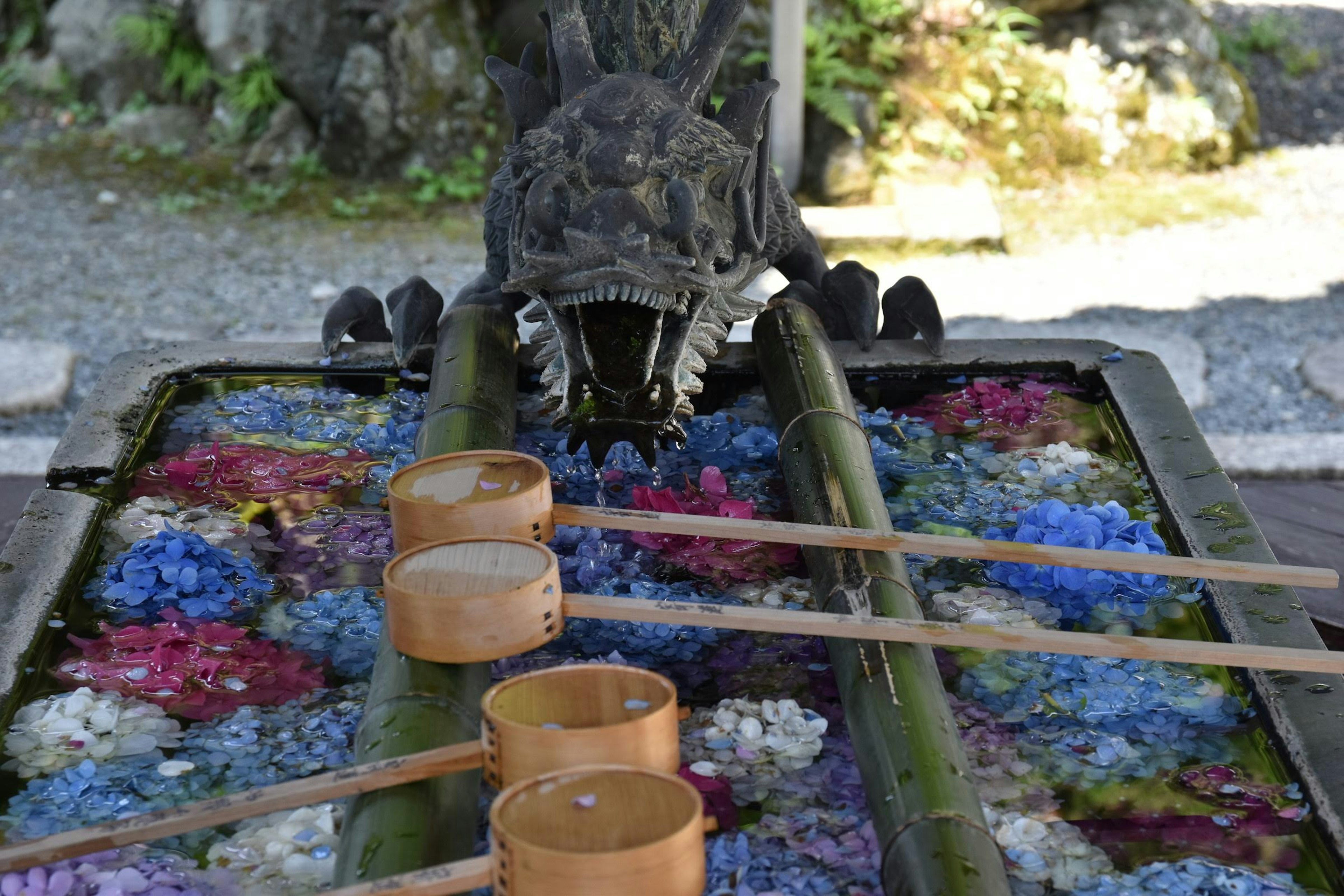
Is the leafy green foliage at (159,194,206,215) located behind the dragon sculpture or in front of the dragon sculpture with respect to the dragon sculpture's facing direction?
behind

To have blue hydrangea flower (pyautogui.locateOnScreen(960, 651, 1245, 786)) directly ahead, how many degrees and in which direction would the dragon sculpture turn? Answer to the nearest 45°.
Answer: approximately 45° to its left

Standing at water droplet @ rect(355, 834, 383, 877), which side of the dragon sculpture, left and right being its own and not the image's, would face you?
front

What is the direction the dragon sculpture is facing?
toward the camera

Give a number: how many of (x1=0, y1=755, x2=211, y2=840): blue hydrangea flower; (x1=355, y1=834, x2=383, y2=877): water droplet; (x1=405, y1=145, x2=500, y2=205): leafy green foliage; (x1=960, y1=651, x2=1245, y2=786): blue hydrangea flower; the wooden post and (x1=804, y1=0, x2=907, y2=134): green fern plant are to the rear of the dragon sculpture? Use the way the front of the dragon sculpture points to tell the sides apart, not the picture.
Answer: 3

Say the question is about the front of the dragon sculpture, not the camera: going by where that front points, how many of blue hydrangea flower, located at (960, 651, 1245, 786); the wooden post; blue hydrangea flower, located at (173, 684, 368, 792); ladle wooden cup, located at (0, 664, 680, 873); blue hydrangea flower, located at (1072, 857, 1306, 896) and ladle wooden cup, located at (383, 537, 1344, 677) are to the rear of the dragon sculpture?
1

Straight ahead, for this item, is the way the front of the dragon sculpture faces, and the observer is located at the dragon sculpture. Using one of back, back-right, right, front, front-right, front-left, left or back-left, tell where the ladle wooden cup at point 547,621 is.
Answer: front

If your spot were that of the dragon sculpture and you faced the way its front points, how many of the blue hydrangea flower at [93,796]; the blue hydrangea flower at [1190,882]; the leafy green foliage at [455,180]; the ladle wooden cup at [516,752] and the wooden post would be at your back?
2

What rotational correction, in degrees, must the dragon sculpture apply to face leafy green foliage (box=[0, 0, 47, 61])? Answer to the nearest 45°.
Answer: approximately 135° to its right

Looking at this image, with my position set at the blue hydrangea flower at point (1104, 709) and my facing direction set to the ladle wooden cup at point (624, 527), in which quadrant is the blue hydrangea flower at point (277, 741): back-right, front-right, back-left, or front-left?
front-left

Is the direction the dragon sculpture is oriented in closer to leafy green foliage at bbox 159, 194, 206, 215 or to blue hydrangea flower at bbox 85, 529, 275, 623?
the blue hydrangea flower

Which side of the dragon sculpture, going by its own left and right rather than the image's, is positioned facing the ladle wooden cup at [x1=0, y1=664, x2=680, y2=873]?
front

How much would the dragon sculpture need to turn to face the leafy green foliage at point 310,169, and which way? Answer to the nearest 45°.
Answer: approximately 180°
